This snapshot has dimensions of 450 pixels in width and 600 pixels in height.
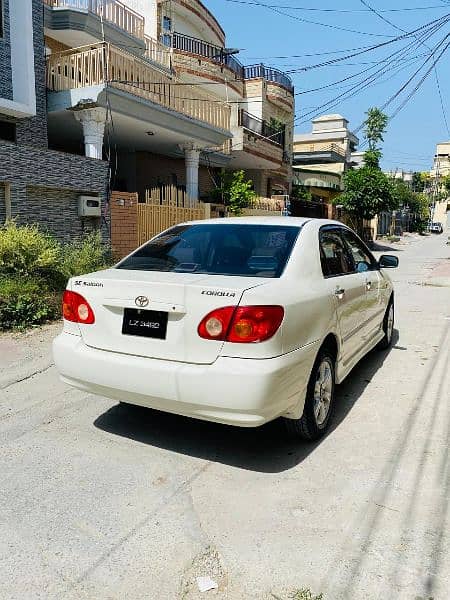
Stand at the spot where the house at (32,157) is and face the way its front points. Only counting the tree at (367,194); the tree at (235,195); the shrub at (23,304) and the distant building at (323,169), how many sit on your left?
3

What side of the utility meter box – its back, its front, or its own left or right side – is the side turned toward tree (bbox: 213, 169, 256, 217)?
left

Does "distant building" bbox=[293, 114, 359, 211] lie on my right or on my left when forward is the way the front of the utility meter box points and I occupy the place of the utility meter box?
on my left

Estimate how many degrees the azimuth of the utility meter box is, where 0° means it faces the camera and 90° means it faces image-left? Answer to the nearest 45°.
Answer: approximately 315°

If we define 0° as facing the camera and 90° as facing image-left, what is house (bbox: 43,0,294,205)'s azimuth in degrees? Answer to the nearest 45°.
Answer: approximately 315°

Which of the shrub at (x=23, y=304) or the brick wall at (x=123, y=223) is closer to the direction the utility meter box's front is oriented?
the shrub

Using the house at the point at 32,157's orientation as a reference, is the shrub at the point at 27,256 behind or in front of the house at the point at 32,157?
in front

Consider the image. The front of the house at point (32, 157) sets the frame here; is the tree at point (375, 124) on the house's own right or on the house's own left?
on the house's own left
